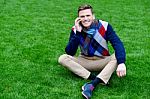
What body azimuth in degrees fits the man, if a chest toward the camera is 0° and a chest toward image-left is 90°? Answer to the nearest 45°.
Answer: approximately 0°
